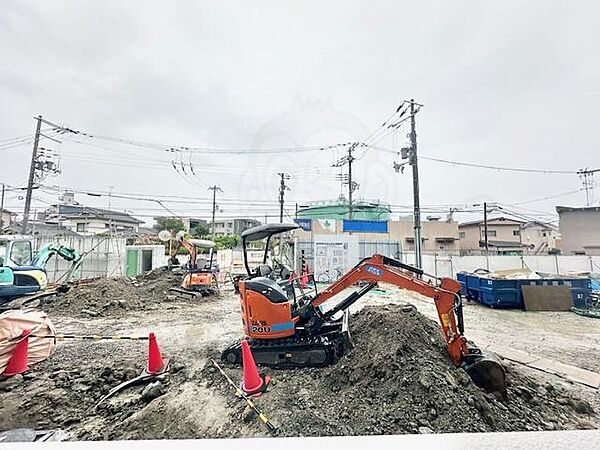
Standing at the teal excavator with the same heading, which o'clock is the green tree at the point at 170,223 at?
The green tree is roughly at 10 o'clock from the teal excavator.

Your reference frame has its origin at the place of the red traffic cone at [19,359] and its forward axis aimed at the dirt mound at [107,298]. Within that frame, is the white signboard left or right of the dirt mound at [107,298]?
right

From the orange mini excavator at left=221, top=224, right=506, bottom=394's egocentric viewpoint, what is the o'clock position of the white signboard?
The white signboard is roughly at 9 o'clock from the orange mini excavator.

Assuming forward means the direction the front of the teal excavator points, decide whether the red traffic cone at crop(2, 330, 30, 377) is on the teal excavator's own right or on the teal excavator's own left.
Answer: on the teal excavator's own right

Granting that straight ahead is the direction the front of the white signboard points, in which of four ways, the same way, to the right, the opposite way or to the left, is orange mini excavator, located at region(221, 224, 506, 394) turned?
to the left

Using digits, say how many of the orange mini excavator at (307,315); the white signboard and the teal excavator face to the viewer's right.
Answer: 2

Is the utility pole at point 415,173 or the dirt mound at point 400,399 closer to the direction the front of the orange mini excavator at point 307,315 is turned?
the dirt mound

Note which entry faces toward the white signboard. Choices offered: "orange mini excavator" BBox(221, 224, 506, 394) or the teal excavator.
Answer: the teal excavator

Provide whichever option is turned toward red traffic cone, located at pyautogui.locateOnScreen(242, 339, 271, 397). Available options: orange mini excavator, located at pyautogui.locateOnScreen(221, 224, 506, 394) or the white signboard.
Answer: the white signboard

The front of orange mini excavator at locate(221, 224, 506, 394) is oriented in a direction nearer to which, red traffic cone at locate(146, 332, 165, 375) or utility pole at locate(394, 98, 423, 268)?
the utility pole

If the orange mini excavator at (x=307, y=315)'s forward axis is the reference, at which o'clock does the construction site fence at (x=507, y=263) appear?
The construction site fence is roughly at 10 o'clock from the orange mini excavator.

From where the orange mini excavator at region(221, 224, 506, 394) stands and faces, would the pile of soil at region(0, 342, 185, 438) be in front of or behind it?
behind

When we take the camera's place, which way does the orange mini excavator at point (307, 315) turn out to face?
facing to the right of the viewer

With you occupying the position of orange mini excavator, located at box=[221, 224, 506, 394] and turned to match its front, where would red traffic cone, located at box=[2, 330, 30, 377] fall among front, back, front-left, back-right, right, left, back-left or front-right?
back

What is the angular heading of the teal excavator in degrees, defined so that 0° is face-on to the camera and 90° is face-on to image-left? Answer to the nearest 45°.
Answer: approximately 270°
